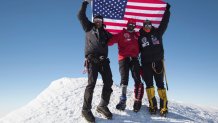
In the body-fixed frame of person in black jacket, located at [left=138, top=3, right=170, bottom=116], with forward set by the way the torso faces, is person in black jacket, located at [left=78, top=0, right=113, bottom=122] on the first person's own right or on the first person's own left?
on the first person's own right

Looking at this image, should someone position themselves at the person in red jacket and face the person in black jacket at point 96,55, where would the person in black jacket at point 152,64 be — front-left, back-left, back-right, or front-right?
back-left

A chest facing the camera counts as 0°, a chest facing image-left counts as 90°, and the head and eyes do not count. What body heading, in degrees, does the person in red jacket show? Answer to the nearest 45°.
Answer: approximately 0°

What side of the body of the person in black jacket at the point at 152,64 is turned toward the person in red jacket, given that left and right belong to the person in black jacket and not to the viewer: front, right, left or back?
right

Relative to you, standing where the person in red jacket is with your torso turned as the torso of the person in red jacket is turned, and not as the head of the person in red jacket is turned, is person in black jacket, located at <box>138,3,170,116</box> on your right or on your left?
on your left

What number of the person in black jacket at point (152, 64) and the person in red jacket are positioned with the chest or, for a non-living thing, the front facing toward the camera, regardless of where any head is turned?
2

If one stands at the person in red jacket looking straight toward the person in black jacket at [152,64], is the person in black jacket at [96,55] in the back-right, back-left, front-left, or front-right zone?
back-right

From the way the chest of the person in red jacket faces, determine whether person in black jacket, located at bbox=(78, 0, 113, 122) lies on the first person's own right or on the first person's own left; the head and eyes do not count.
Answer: on the first person's own right

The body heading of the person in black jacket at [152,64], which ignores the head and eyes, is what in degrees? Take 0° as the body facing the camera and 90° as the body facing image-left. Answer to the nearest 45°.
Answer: approximately 0°
